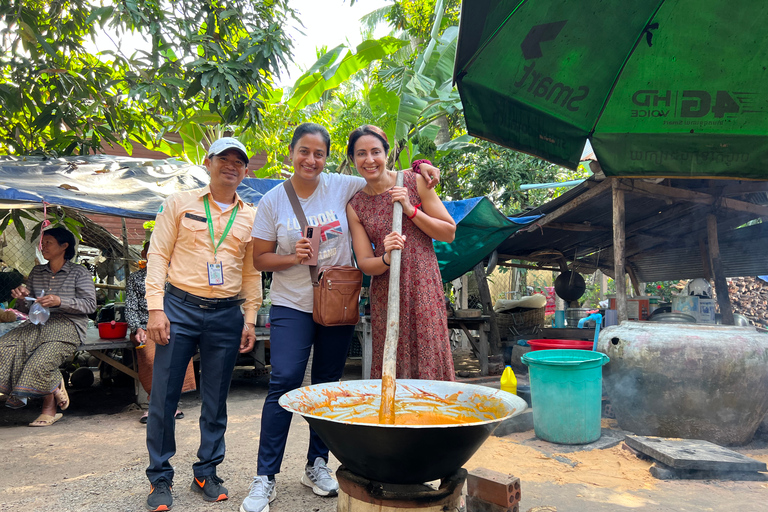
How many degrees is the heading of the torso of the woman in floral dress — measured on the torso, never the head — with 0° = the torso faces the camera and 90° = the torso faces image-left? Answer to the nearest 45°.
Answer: approximately 0°

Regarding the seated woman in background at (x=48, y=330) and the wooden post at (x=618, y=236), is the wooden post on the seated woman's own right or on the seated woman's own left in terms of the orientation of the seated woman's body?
on the seated woman's own left

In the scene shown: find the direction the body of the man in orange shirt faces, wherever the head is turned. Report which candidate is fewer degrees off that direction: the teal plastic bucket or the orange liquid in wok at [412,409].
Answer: the orange liquid in wok

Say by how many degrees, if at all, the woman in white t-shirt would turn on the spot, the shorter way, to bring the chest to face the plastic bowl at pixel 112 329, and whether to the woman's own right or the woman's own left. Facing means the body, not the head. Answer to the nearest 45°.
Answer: approximately 135° to the woman's own right

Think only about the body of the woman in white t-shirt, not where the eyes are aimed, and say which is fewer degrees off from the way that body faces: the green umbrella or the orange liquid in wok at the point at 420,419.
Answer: the orange liquid in wok

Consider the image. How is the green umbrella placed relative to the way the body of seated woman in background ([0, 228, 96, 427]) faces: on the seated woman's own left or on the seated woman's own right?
on the seated woman's own left

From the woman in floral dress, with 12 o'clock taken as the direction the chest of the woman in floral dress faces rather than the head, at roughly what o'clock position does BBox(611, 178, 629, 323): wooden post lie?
The wooden post is roughly at 7 o'clock from the woman in floral dress.

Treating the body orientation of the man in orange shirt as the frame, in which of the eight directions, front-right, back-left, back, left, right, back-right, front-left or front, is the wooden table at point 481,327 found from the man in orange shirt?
back-left

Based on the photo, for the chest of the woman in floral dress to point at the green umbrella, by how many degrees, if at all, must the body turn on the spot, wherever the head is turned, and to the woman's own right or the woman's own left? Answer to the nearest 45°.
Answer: approximately 90° to the woman's own left

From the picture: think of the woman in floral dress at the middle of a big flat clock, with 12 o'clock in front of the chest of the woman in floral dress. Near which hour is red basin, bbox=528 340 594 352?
The red basin is roughly at 7 o'clock from the woman in floral dress.

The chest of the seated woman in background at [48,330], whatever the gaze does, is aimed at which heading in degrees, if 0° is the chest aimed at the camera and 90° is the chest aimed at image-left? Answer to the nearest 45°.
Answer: approximately 45°

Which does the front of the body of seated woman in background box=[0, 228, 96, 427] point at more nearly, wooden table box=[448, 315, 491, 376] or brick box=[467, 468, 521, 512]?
the brick
